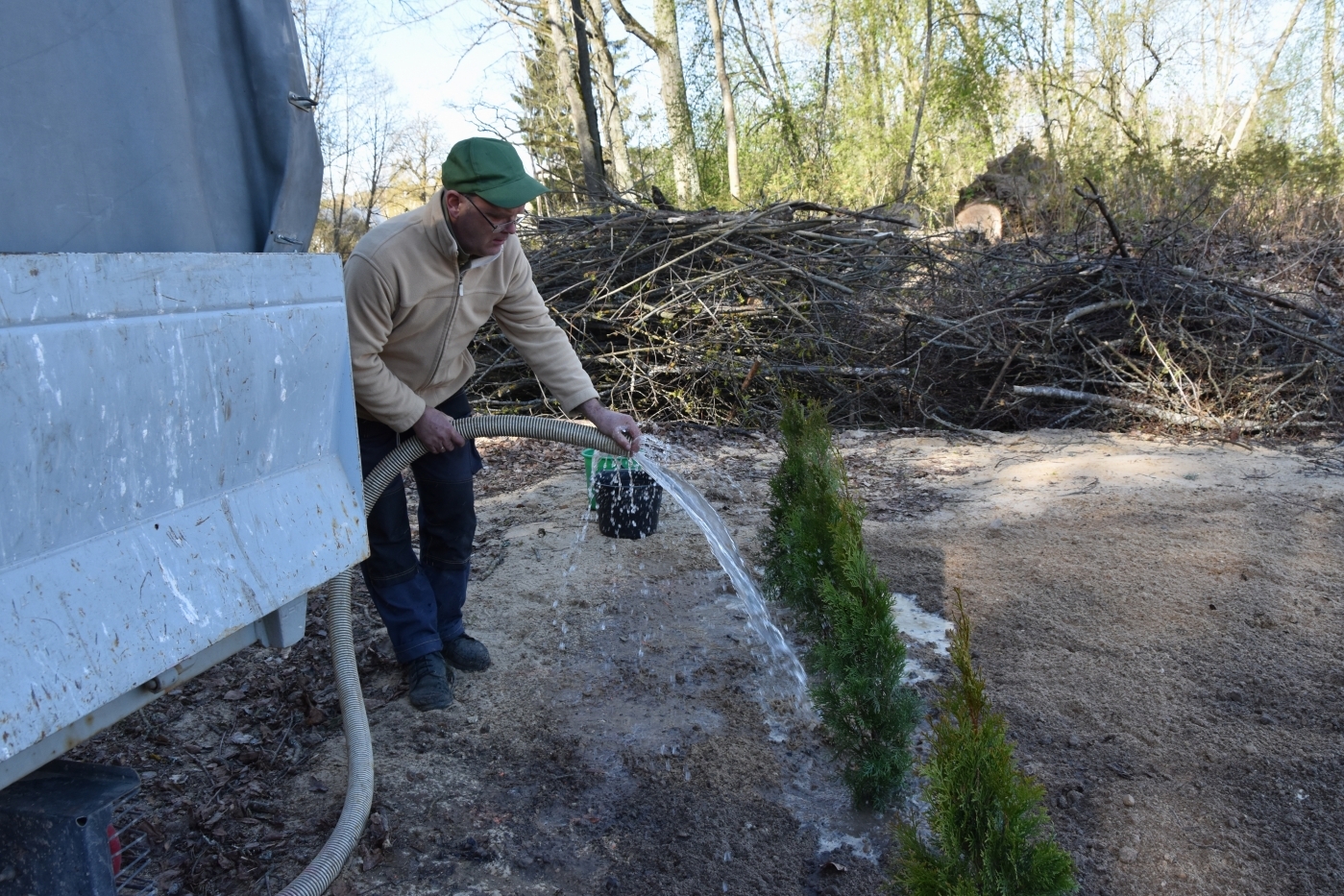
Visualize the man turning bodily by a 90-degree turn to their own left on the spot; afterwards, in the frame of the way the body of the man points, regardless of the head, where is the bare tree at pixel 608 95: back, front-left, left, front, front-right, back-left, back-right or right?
front-left

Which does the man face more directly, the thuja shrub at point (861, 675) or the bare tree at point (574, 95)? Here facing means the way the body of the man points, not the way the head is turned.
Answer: the thuja shrub

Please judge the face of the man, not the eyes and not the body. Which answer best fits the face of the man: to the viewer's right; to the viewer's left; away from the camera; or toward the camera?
to the viewer's right

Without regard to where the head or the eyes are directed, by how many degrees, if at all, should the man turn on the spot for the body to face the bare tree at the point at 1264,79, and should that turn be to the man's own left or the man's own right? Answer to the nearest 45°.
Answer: approximately 90° to the man's own left

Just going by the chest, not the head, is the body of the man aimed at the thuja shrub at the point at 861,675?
yes

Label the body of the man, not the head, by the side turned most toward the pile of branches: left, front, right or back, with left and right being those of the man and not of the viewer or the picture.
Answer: left

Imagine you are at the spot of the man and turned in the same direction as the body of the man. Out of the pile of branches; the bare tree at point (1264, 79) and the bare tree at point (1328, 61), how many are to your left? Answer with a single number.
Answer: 3

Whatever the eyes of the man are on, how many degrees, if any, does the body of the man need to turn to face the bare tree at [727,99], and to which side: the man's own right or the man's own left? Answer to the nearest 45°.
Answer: approximately 135° to the man's own left

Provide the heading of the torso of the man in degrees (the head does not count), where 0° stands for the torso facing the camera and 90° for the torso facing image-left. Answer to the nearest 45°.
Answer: approximately 315°

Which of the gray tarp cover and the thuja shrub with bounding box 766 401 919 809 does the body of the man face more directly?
the thuja shrub
